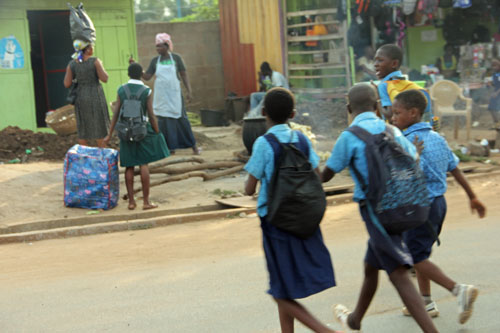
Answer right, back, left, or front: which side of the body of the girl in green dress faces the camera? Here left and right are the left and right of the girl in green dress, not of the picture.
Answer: back

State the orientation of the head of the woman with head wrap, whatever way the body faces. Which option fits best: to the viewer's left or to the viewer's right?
to the viewer's left

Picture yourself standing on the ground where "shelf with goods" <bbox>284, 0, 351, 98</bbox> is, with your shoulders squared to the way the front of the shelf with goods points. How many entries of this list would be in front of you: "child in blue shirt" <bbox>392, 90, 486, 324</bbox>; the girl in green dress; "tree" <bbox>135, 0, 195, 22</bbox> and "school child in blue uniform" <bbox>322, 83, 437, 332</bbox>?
3

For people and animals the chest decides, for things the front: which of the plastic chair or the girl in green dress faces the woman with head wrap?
the girl in green dress

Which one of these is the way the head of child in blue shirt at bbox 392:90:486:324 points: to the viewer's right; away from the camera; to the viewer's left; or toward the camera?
to the viewer's left

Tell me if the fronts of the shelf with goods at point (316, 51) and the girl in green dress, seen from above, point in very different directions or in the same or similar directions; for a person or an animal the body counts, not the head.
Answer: very different directions

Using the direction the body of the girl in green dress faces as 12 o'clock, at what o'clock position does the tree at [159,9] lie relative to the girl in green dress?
The tree is roughly at 12 o'clock from the girl in green dress.
